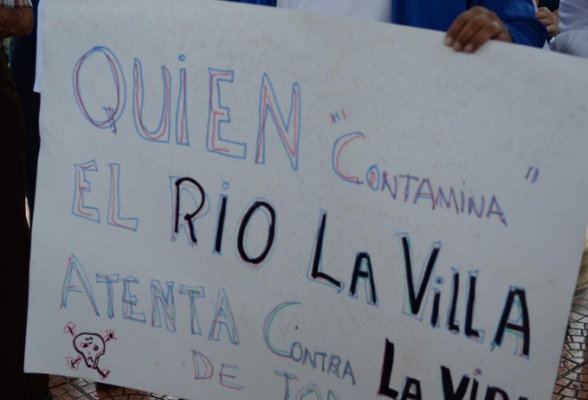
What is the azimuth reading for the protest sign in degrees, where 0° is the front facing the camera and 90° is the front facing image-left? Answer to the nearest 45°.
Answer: approximately 0°
